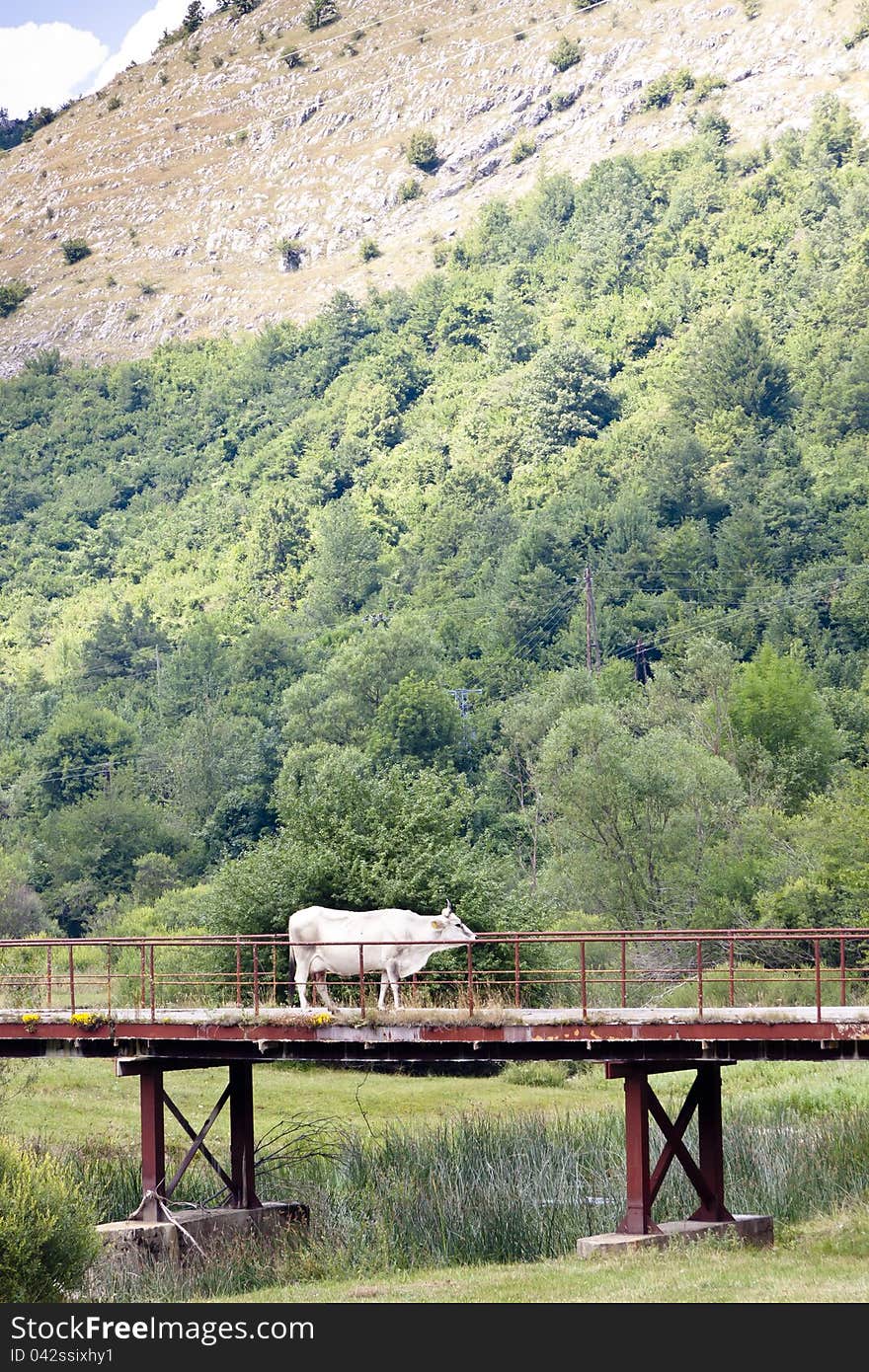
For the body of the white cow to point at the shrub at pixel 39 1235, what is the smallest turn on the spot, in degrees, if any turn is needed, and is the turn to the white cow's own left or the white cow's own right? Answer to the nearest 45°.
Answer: approximately 135° to the white cow's own right

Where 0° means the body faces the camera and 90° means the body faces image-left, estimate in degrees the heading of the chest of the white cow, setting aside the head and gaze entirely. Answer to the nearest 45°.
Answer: approximately 270°
